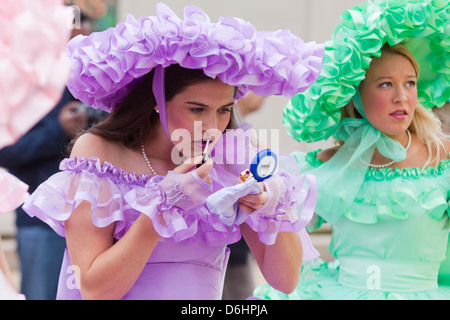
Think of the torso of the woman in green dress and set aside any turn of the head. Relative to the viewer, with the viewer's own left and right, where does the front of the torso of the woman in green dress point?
facing the viewer

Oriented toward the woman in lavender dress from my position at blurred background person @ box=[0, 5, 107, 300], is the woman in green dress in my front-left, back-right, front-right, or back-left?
front-left

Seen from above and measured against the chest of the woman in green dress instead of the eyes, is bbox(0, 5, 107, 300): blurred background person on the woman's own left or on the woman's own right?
on the woman's own right

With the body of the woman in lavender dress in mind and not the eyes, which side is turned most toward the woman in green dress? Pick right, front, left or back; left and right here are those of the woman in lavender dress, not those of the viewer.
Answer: left

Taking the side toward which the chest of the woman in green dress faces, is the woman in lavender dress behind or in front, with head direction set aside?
in front

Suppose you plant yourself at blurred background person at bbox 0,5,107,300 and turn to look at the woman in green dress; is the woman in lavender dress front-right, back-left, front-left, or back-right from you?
front-right

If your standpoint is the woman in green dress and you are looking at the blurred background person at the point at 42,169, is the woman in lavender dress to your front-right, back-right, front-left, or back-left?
front-left
